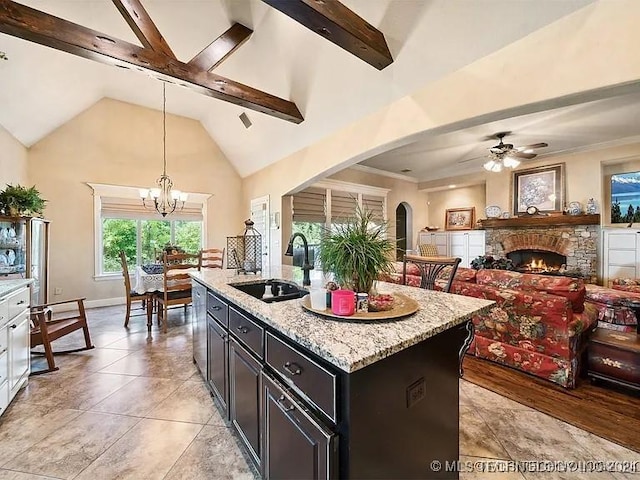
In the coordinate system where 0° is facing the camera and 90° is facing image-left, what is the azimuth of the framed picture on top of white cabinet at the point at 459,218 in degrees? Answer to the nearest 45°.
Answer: approximately 45°

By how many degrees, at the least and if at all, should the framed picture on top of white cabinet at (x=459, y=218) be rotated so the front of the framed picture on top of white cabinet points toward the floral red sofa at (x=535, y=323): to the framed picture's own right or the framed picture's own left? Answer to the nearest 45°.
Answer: approximately 45° to the framed picture's own left

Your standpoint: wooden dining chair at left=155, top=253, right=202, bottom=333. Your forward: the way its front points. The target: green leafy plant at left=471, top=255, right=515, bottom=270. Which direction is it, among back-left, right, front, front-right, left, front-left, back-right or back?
back-right

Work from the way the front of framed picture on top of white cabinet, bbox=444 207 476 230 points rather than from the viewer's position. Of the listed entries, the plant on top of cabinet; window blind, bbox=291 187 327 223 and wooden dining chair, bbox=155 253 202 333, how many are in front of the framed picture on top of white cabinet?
3

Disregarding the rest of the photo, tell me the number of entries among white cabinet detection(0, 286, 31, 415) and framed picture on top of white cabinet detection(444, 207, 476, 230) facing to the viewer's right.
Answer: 1

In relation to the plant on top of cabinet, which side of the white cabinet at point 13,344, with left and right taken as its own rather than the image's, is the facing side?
left

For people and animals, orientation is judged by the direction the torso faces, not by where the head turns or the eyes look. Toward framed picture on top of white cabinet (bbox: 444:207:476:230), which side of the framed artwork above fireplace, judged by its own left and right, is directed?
right
